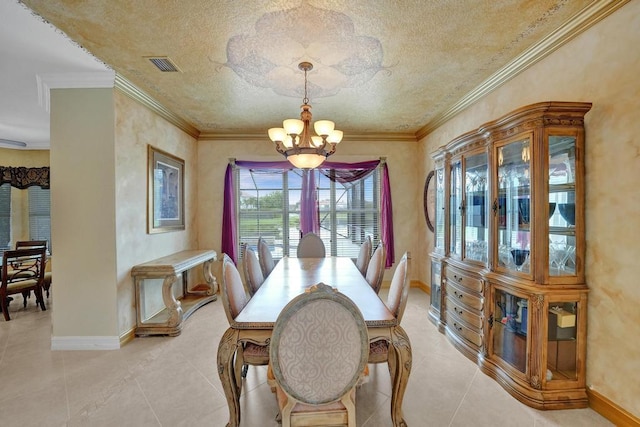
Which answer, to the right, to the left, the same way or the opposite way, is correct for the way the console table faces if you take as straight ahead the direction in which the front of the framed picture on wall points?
the same way

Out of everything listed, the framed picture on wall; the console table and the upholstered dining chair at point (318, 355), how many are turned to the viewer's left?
0

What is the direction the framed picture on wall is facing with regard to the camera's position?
facing the viewer and to the right of the viewer

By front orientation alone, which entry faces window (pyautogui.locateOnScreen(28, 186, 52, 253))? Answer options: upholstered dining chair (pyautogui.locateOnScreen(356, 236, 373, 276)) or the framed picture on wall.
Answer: the upholstered dining chair

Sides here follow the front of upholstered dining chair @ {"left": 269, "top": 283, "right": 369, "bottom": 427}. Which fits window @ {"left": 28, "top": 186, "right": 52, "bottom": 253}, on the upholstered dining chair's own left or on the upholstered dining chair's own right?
on the upholstered dining chair's own left

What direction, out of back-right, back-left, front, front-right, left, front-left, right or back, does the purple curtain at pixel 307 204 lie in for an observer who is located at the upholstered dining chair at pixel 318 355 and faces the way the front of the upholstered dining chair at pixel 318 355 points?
front

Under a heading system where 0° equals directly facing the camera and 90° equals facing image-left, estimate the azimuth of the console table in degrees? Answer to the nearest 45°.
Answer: approximately 315°

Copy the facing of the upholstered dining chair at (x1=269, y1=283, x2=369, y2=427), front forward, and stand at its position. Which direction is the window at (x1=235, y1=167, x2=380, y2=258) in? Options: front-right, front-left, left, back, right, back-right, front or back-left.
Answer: front

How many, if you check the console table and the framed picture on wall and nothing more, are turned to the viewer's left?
0

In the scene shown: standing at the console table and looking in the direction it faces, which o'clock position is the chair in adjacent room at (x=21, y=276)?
The chair in adjacent room is roughly at 6 o'clock from the console table.

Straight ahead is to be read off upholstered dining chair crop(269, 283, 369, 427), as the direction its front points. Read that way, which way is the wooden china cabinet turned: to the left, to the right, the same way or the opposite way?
to the left

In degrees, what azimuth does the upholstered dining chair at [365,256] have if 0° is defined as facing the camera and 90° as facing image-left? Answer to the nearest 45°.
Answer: approximately 90°

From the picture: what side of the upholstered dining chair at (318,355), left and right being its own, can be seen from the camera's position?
back

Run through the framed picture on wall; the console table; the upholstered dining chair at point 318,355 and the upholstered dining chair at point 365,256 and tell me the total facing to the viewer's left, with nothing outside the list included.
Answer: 1

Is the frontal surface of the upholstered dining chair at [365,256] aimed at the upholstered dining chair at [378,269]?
no

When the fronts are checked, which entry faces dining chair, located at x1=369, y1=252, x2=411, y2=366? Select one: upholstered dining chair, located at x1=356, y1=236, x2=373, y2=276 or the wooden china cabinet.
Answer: the wooden china cabinet

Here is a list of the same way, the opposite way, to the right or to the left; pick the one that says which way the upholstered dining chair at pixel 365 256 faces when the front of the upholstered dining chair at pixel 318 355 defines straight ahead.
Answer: to the left

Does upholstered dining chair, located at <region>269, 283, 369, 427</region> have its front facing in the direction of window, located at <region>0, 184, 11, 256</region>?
no
